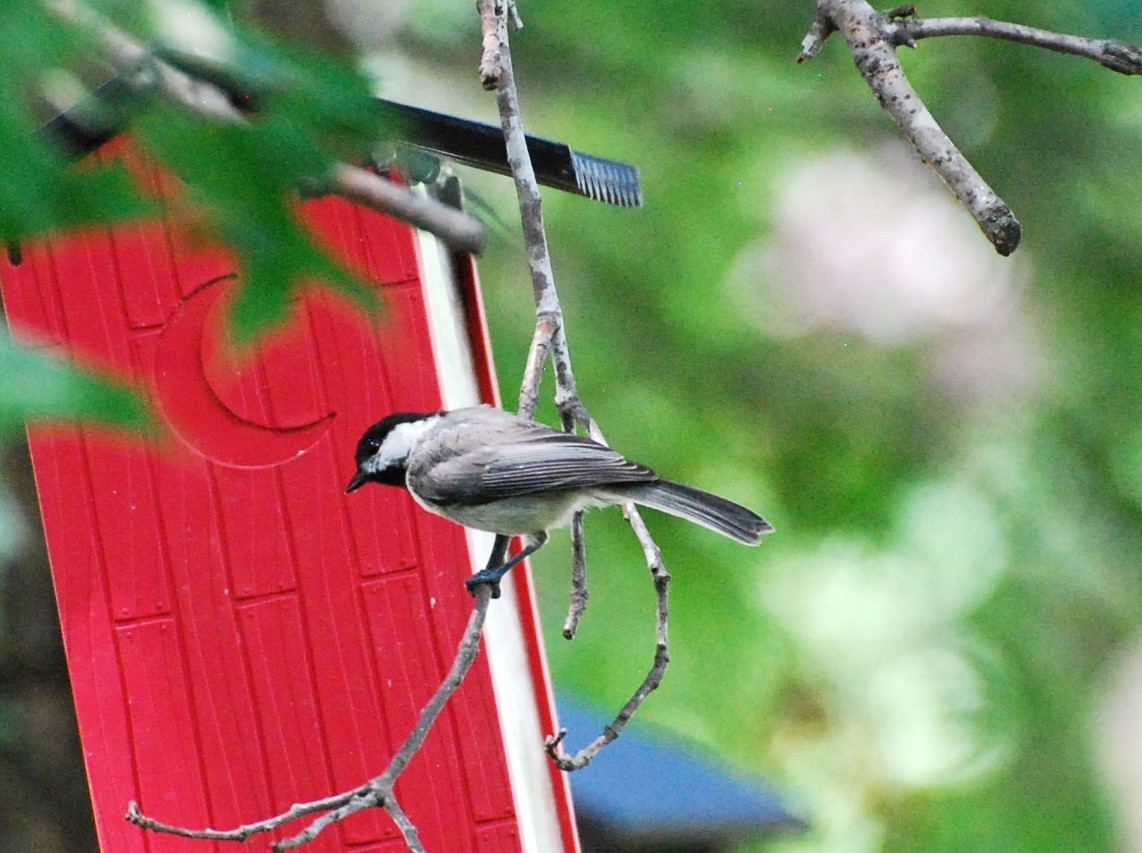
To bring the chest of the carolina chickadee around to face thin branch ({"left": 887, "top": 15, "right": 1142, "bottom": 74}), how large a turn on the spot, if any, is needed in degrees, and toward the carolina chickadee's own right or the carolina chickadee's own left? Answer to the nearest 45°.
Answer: approximately 135° to the carolina chickadee's own left

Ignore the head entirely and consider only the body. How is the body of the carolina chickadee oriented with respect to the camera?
to the viewer's left
